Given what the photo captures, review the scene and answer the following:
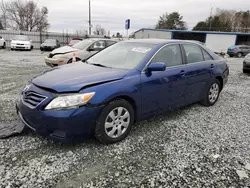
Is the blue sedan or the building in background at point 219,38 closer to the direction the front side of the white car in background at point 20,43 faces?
the blue sedan

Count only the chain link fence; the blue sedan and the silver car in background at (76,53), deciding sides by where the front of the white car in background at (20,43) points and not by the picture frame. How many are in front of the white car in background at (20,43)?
2

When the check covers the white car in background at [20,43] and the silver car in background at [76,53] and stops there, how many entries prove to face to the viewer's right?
0

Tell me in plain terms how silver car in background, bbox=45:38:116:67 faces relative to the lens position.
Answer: facing the viewer and to the left of the viewer

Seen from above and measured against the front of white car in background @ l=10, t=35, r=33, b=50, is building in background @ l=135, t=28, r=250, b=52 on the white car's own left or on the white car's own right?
on the white car's own left

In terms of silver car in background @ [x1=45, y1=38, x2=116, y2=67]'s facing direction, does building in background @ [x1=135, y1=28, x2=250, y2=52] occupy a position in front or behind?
behind

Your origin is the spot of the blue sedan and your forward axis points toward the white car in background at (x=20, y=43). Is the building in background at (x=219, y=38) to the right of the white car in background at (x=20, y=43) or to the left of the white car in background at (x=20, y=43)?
right

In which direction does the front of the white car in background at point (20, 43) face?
toward the camera

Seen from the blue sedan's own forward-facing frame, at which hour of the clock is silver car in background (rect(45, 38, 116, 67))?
The silver car in background is roughly at 4 o'clock from the blue sedan.

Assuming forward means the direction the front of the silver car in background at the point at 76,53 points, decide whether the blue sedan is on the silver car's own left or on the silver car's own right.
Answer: on the silver car's own left

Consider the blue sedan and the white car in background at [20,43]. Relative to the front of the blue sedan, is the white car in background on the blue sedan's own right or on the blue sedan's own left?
on the blue sedan's own right

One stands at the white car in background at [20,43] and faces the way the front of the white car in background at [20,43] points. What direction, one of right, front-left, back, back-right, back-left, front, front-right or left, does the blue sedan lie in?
front
